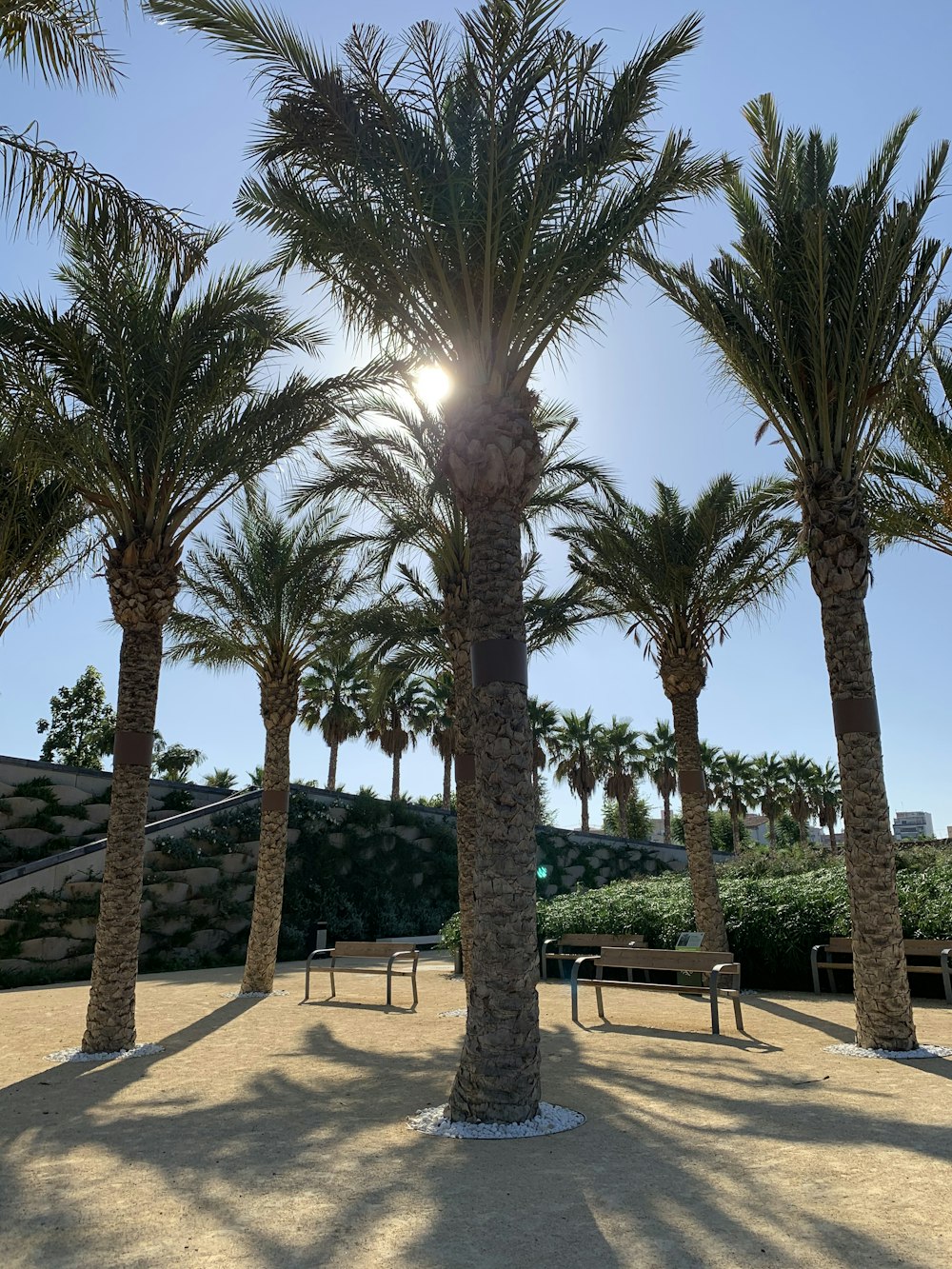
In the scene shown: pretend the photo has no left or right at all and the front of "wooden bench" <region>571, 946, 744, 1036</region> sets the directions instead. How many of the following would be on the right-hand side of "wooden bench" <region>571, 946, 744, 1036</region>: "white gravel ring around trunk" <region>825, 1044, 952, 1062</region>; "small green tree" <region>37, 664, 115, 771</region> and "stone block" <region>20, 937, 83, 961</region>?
2

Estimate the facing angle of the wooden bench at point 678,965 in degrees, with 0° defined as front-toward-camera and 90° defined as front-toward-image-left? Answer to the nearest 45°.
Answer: approximately 45°

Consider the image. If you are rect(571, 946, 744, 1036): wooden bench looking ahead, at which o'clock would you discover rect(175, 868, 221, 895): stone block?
The stone block is roughly at 3 o'clock from the wooden bench.

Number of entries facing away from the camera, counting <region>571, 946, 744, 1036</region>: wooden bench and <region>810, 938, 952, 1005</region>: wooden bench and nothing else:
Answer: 0

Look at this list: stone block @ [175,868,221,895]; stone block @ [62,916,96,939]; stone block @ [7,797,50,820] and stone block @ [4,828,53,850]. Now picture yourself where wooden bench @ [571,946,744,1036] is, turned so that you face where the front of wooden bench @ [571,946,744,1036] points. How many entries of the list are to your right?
4

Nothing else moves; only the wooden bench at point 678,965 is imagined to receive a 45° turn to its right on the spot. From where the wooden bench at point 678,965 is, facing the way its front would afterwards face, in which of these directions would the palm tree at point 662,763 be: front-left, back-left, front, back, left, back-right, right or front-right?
right

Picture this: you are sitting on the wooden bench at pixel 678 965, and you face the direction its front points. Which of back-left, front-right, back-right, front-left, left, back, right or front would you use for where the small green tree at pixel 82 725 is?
right

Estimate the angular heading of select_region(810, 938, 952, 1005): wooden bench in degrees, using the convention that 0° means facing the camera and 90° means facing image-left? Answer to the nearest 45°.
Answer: approximately 45°

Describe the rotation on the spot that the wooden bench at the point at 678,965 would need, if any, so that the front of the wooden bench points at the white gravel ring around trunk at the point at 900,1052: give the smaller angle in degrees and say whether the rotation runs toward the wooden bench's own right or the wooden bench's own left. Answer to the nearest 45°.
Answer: approximately 90° to the wooden bench's own left

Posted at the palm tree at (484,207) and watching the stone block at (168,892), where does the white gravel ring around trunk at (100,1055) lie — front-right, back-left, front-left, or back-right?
front-left

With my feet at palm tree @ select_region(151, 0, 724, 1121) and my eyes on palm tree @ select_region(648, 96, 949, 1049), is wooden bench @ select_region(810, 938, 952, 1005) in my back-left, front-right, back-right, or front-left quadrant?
front-left

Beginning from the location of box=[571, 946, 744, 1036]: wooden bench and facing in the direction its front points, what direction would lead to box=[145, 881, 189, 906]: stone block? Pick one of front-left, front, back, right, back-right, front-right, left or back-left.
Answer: right
